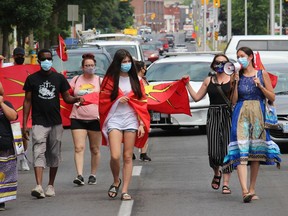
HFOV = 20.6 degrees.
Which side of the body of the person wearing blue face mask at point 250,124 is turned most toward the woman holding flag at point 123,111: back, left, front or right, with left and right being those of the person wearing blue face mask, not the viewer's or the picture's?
right

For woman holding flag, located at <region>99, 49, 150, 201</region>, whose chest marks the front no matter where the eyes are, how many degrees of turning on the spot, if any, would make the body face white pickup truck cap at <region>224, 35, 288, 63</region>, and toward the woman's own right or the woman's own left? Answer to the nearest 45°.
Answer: approximately 180°

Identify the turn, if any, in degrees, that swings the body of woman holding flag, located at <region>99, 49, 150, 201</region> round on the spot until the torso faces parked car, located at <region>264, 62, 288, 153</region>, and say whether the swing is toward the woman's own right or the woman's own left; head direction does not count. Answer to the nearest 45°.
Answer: approximately 135° to the woman's own left

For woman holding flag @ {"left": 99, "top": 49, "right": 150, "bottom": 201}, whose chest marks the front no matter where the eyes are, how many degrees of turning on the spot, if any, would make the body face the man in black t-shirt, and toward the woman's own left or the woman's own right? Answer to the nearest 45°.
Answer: approximately 135° to the woman's own right

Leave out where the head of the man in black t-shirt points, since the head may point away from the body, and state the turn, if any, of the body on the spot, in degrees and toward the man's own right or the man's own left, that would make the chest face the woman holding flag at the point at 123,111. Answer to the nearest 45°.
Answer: approximately 45° to the man's own left

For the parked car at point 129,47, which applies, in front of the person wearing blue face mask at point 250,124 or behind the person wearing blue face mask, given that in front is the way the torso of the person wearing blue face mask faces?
behind

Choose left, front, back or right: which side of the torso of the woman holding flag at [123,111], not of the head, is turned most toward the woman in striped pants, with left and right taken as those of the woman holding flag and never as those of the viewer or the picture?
left

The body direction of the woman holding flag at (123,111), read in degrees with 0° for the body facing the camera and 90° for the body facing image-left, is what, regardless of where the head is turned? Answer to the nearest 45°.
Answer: approximately 0°

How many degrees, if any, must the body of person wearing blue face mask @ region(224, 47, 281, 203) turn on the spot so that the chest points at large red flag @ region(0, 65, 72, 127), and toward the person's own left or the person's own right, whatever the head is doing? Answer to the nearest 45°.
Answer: approximately 135° to the person's own right

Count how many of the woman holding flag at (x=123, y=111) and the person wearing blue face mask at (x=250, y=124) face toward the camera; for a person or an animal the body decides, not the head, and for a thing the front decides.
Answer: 2
